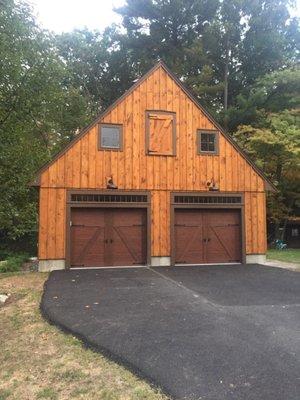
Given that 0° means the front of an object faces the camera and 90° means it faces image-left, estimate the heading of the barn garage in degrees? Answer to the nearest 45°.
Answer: approximately 0°

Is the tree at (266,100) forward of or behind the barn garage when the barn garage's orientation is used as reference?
behind
